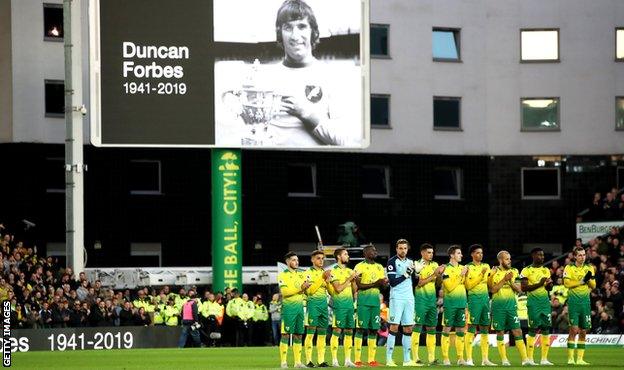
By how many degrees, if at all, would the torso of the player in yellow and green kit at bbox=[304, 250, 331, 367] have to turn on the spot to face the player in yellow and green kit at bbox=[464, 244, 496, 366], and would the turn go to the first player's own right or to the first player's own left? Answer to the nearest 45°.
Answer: approximately 45° to the first player's own left

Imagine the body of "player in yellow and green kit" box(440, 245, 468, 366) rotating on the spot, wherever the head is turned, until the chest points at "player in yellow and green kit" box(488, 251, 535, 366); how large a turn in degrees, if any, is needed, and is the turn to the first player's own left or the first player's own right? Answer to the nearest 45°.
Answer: approximately 45° to the first player's own left

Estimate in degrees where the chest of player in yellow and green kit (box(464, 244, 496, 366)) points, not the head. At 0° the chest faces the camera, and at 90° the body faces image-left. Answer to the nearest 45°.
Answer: approximately 315°

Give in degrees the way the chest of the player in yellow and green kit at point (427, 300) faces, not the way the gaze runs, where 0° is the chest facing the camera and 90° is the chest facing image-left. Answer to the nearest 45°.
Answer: approximately 315°

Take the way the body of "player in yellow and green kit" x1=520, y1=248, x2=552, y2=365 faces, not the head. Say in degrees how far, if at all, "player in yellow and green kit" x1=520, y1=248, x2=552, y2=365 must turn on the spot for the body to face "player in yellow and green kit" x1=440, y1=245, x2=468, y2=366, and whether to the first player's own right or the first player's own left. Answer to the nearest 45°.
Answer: approximately 90° to the first player's own right

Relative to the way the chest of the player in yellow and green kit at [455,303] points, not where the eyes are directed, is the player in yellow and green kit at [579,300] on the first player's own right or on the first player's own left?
on the first player's own left

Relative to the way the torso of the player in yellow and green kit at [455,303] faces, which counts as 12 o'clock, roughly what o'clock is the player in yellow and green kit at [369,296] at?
the player in yellow and green kit at [369,296] is roughly at 4 o'clock from the player in yellow and green kit at [455,303].

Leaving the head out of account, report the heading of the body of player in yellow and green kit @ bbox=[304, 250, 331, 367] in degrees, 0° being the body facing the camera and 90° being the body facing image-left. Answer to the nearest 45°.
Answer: approximately 315°

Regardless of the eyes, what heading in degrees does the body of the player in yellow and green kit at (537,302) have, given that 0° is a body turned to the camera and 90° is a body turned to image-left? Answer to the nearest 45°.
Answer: approximately 315°

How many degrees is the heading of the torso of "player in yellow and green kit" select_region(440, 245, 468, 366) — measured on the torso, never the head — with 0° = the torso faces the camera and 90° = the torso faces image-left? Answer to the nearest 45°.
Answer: approximately 315°

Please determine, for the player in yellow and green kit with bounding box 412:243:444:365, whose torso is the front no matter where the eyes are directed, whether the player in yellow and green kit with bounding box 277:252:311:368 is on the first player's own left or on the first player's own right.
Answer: on the first player's own right

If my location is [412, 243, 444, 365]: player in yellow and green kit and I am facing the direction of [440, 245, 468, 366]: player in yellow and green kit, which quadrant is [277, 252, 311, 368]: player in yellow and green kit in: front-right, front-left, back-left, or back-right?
back-right
